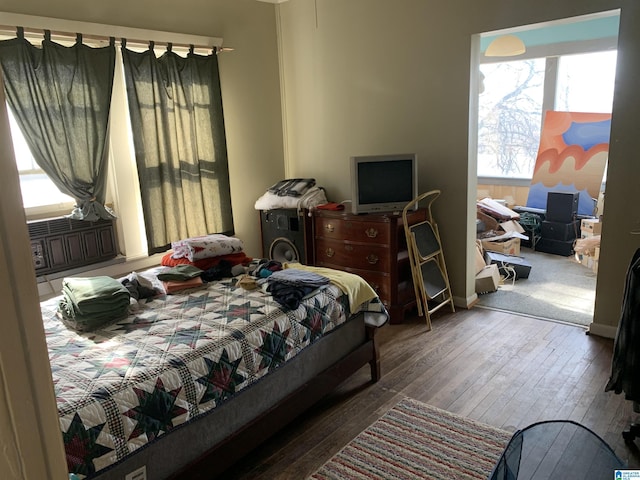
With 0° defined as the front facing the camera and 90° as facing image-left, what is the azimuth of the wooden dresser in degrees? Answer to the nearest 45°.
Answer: approximately 45°

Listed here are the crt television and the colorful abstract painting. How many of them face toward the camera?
2

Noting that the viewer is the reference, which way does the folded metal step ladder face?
facing the viewer and to the right of the viewer

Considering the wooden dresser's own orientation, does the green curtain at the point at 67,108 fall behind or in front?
in front

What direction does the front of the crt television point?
toward the camera

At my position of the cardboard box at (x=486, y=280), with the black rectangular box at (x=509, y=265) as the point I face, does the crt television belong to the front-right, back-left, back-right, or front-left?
back-left

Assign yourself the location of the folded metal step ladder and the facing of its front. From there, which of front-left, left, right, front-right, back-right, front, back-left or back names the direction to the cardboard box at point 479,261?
left

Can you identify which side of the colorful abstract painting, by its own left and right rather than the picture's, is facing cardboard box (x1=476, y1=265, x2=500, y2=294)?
front

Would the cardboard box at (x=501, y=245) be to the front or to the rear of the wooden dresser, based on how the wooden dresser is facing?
to the rear

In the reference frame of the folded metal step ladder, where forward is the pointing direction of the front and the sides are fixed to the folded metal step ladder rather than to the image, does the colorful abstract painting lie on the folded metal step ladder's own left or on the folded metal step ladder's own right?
on the folded metal step ladder's own left

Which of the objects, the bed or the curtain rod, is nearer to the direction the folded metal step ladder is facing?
the bed
